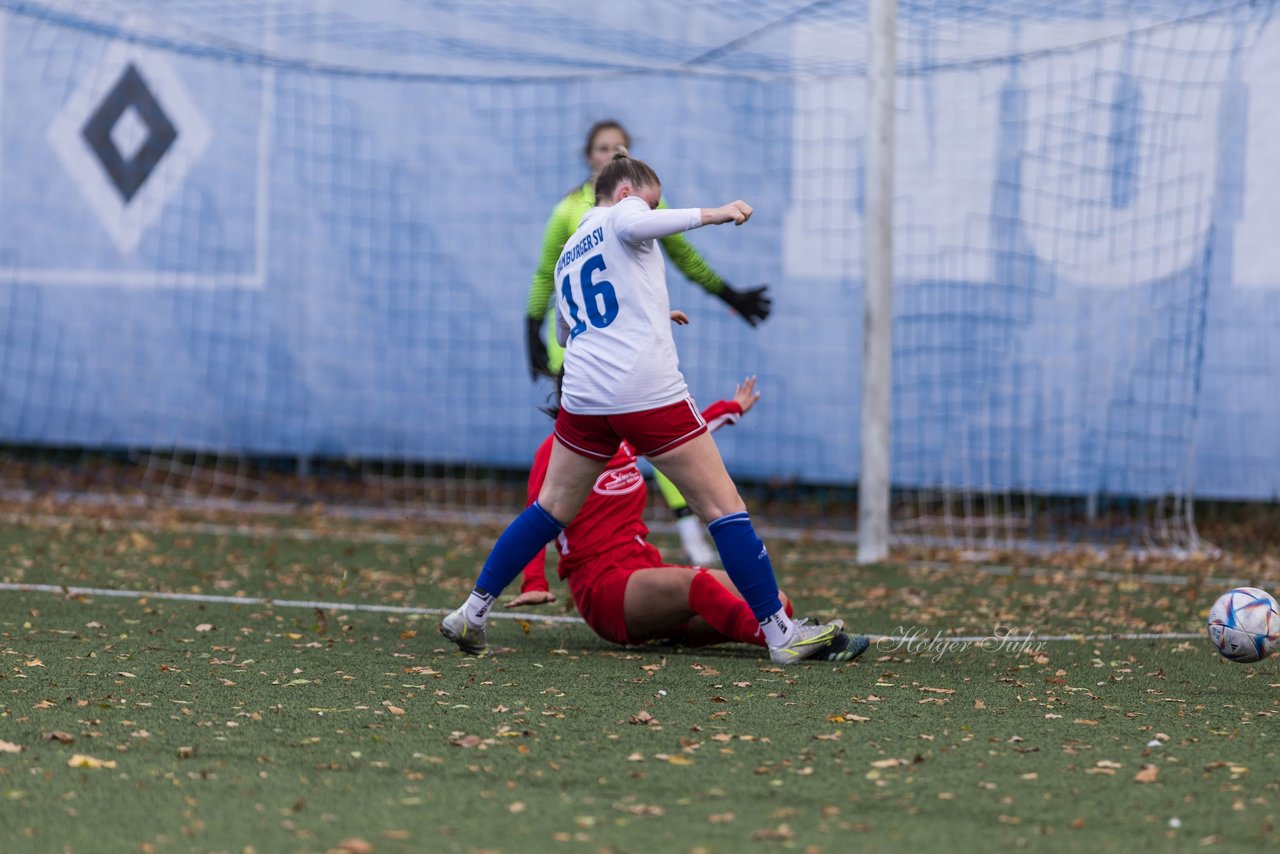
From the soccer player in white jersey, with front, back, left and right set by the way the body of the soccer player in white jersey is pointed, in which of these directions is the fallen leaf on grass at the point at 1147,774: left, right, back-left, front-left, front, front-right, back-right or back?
right

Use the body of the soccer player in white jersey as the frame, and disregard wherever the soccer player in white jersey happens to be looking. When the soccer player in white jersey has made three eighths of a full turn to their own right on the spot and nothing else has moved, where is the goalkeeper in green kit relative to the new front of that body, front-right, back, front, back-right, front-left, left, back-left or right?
back

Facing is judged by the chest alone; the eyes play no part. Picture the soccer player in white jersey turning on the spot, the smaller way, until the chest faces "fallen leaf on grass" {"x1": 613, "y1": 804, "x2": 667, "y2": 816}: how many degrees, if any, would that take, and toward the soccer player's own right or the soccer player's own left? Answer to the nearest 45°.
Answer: approximately 135° to the soccer player's own right

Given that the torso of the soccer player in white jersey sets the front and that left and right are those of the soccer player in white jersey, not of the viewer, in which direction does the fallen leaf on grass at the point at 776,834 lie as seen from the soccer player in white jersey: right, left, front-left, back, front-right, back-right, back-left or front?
back-right

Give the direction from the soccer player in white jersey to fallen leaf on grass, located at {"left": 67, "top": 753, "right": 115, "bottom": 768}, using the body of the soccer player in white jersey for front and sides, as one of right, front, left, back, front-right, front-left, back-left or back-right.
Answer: back

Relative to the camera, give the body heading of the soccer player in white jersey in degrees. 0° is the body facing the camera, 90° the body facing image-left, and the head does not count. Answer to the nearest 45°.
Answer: approximately 225°

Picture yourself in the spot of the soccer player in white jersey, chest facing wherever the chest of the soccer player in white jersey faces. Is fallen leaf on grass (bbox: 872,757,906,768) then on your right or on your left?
on your right

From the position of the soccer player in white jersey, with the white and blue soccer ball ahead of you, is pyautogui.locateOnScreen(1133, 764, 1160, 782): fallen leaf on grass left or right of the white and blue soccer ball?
right
